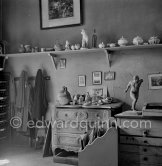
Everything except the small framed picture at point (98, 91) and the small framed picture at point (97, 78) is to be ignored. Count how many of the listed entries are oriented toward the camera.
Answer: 2

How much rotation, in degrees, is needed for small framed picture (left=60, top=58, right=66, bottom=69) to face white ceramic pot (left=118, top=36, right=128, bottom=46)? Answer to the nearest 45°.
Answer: approximately 45° to its left

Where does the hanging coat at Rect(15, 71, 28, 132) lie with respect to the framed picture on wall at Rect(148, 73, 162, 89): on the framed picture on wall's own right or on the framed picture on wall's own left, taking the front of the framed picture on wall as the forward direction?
on the framed picture on wall's own right

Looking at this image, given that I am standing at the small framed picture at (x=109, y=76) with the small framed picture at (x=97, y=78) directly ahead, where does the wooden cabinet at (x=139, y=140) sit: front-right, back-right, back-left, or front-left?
back-left

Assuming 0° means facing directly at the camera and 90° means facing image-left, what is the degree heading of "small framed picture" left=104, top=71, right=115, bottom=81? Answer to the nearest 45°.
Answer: approximately 0°

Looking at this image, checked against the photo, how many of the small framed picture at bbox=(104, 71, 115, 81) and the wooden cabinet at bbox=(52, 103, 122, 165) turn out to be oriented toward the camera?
2

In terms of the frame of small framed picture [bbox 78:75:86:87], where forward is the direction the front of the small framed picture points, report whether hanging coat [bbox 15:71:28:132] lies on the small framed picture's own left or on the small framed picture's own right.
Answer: on the small framed picture's own right
